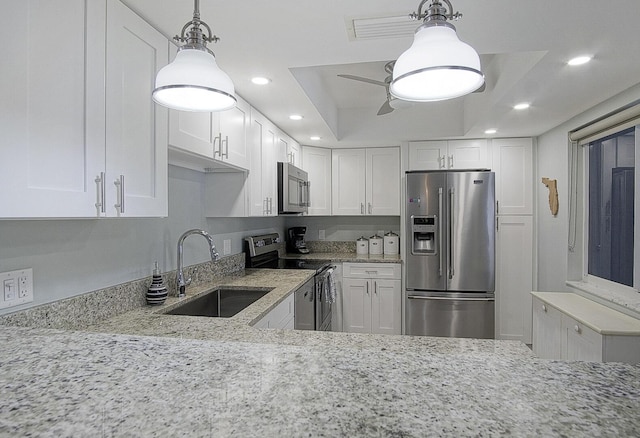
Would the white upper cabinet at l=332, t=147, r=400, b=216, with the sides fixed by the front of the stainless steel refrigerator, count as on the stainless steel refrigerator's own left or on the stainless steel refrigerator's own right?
on the stainless steel refrigerator's own right

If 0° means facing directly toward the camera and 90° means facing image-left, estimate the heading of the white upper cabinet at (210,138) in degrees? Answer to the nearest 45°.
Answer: approximately 315°

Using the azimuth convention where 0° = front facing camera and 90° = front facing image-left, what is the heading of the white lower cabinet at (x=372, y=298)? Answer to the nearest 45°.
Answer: approximately 0°

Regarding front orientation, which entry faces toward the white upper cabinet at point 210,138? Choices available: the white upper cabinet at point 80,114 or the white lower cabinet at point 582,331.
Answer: the white lower cabinet

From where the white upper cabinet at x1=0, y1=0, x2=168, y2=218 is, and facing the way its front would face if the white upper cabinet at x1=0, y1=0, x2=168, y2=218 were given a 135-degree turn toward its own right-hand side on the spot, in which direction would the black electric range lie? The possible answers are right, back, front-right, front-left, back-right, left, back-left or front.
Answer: back-right

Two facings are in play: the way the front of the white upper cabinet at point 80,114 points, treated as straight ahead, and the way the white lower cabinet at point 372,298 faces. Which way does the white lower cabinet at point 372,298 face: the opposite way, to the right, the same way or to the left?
to the right

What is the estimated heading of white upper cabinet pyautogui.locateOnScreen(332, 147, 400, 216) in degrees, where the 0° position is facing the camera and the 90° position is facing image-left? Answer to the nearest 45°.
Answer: approximately 0°

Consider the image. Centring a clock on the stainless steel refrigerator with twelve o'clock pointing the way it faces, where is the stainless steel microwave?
The stainless steel microwave is roughly at 2 o'clock from the stainless steel refrigerator.

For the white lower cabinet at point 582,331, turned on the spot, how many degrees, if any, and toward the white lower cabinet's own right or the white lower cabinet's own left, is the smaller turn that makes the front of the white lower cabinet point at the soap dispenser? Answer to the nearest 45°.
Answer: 0° — it already faces it

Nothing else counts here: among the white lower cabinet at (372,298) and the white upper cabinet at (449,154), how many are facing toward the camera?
2
